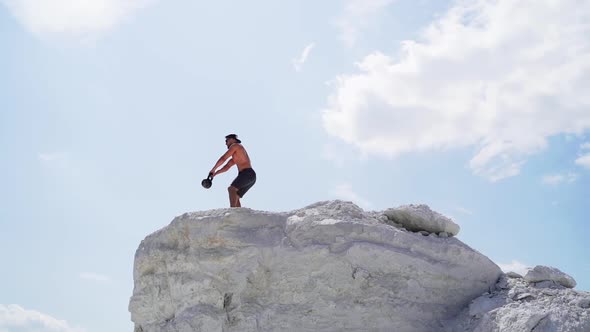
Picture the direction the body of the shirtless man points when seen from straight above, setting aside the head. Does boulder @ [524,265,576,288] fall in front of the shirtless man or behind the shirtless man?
behind

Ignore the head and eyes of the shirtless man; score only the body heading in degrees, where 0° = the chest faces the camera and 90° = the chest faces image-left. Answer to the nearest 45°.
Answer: approximately 90°

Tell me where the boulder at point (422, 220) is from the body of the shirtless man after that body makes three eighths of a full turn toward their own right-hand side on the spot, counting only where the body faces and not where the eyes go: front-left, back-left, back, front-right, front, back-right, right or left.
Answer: front-right
